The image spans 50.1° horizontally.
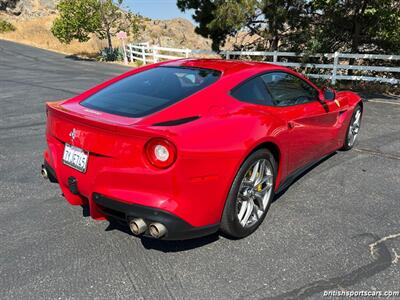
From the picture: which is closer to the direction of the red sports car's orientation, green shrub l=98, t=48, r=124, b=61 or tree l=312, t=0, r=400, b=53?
the tree

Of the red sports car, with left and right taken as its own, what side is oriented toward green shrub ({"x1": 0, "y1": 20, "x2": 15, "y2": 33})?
left

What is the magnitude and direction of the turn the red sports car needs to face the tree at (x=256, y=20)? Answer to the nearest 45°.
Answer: approximately 45° to its left

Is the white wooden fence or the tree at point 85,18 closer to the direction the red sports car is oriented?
the white wooden fence

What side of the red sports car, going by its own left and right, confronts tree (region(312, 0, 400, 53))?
front

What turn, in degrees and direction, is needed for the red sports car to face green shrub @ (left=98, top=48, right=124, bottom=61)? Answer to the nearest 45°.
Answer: approximately 45° to its left

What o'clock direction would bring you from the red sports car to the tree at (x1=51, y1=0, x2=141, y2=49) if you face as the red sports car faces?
The tree is roughly at 10 o'clock from the red sports car.

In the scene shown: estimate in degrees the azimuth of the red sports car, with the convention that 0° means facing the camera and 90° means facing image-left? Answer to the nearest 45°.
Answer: approximately 225°

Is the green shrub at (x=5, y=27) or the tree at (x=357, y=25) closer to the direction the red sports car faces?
the tree
